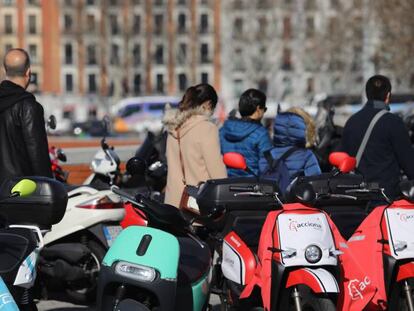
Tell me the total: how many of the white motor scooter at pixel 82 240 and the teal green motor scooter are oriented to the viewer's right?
0

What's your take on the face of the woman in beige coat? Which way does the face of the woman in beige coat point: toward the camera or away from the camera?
away from the camera

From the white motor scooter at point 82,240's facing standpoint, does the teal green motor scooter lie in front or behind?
behind

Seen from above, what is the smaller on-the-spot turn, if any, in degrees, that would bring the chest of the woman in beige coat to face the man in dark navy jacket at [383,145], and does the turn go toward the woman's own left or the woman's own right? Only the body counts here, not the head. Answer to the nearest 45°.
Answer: approximately 45° to the woman's own right

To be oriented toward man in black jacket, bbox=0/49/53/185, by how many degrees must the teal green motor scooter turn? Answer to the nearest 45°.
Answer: approximately 90° to its right

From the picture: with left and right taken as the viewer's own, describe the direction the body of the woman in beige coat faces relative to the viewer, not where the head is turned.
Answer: facing away from the viewer and to the right of the viewer

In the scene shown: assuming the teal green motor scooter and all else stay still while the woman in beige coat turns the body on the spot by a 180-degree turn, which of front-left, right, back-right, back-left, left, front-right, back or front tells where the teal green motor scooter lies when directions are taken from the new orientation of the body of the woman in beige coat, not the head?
front-left

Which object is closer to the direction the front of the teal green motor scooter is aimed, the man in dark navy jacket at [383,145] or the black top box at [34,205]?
the black top box

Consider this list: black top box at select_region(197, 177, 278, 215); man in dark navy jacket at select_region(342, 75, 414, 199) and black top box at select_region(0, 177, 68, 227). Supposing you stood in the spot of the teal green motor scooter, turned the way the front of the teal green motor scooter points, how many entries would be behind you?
2

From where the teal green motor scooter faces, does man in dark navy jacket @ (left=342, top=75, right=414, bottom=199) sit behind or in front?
behind

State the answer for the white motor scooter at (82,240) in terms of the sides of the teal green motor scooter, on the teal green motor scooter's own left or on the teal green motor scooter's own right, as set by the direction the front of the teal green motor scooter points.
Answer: on the teal green motor scooter's own right
